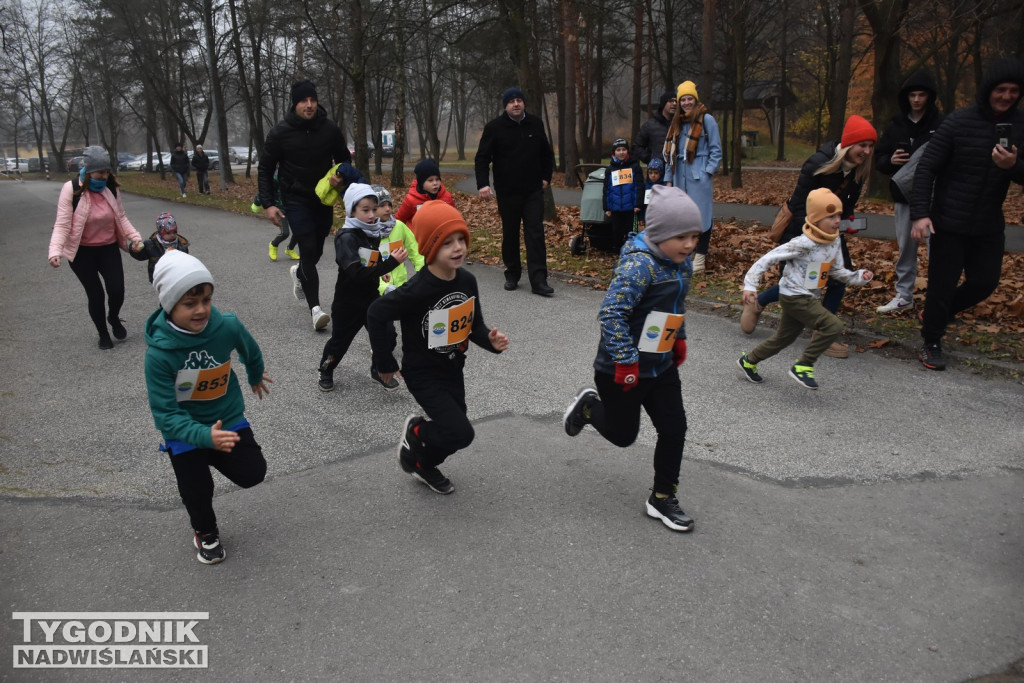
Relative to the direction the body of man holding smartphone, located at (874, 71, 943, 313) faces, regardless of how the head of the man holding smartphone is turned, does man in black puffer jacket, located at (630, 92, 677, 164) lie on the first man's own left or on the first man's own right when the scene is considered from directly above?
on the first man's own right
